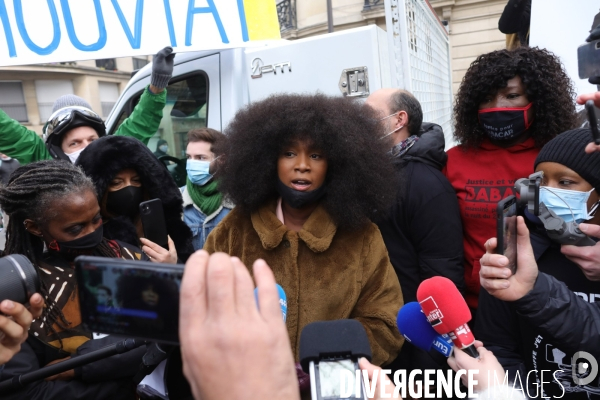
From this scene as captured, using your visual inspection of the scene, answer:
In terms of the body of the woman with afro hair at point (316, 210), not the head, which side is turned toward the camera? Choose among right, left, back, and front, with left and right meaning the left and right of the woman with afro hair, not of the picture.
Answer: front

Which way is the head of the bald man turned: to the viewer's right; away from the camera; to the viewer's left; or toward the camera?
to the viewer's left

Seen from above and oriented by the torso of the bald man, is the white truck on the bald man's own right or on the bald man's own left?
on the bald man's own right

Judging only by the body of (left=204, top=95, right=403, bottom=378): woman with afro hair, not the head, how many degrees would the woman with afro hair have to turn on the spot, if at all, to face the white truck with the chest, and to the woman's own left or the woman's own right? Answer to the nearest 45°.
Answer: approximately 180°
